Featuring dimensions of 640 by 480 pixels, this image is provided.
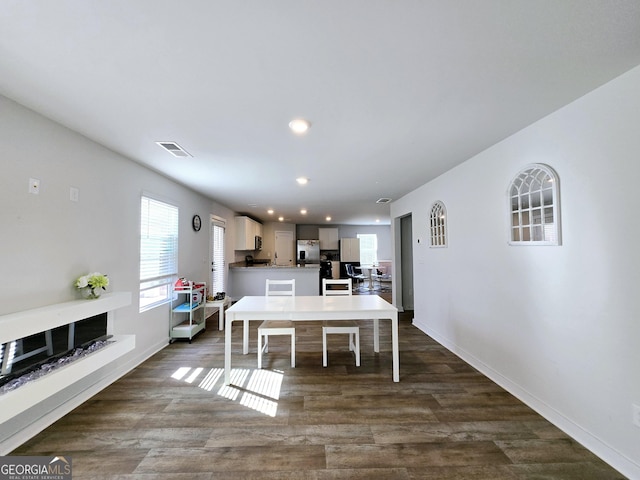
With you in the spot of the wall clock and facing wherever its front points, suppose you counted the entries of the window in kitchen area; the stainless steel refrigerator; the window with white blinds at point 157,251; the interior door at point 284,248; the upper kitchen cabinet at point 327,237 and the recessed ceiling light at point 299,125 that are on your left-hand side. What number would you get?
4

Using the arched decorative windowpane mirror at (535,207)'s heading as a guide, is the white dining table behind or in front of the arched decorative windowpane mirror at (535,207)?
in front

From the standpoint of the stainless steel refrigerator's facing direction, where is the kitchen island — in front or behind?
in front

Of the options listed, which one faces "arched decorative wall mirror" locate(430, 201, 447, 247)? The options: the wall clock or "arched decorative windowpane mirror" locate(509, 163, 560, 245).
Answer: the wall clock

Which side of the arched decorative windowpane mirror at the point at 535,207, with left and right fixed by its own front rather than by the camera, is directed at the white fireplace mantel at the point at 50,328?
front

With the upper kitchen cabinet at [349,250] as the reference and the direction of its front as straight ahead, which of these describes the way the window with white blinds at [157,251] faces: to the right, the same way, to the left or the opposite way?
to the left

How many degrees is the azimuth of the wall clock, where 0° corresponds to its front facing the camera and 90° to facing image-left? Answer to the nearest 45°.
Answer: approximately 315°

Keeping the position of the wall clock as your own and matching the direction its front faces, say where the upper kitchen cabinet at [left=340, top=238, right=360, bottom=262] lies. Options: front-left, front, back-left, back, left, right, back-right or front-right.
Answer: left

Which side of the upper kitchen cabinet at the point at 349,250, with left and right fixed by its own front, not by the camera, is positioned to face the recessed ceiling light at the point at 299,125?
front

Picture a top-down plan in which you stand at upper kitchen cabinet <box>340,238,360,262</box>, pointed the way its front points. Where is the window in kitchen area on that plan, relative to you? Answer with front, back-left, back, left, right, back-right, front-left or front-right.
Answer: back-left

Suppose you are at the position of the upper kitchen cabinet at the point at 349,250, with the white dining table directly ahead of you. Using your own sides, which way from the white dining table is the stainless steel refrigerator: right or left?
right

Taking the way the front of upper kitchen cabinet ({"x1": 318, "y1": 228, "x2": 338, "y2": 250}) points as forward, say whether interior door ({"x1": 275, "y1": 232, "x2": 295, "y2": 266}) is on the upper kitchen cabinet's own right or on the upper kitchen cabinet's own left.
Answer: on the upper kitchen cabinet's own right

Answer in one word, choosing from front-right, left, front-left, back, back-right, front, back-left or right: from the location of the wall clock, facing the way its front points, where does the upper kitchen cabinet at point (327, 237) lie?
left

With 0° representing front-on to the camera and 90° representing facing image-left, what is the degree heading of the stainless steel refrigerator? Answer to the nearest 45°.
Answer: approximately 0°
